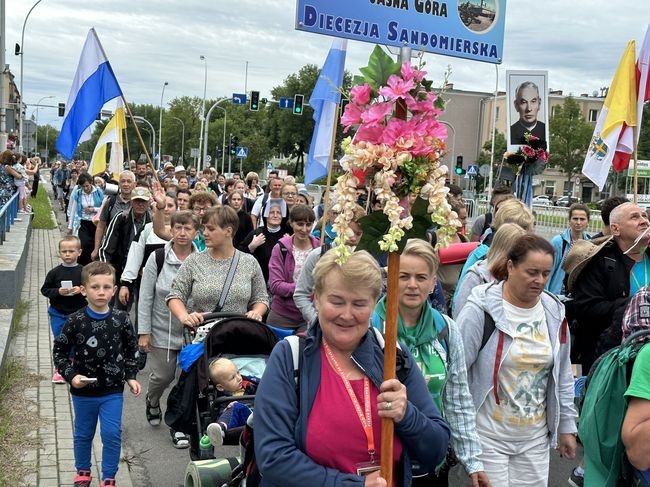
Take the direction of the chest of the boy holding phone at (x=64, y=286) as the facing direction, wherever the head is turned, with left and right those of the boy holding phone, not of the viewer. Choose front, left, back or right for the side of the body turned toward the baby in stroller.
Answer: front

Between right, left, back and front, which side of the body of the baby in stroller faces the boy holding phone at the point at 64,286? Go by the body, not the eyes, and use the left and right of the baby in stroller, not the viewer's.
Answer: back

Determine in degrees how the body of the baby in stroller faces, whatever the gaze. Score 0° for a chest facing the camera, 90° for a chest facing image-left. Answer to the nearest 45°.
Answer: approximately 315°
